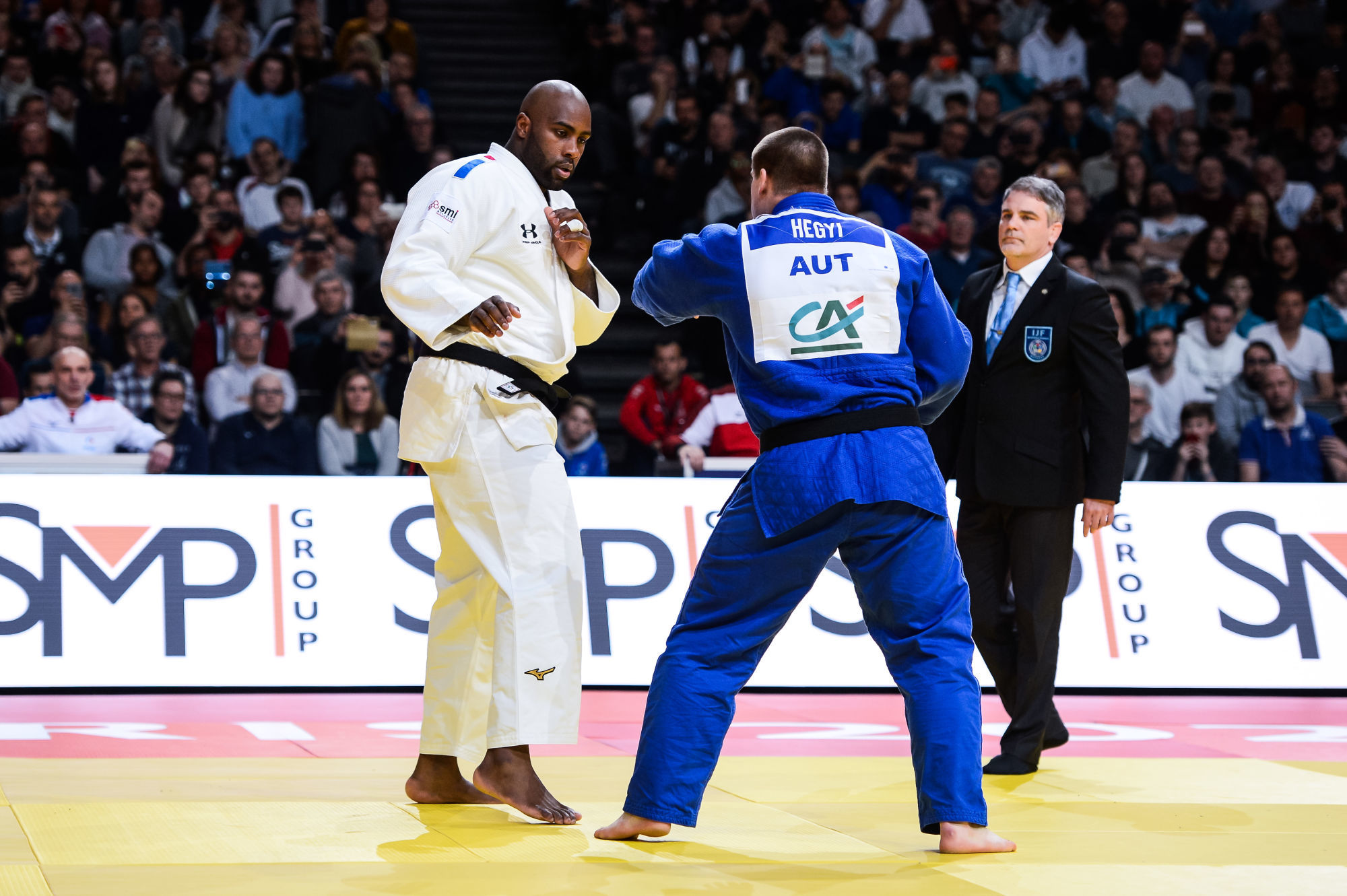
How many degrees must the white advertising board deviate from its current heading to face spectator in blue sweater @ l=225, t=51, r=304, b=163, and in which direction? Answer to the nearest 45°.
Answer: approximately 180°

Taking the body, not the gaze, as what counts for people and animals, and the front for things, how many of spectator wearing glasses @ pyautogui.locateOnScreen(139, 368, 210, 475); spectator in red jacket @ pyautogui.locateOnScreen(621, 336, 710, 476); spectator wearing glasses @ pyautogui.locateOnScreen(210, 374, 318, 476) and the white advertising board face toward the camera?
4

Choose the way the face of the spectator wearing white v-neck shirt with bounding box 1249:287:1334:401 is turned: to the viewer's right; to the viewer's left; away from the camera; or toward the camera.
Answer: toward the camera

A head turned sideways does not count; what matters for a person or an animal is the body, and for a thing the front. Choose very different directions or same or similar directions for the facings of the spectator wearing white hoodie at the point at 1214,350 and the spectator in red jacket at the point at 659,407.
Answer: same or similar directions

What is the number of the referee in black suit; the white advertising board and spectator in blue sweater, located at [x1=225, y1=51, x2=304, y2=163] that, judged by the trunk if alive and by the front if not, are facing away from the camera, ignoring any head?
0

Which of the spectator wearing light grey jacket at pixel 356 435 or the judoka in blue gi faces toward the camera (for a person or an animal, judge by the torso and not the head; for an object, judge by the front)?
the spectator wearing light grey jacket

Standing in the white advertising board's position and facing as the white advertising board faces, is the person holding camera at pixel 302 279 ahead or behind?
behind

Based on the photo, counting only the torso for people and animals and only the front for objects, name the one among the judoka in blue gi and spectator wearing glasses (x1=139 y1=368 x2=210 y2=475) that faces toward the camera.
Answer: the spectator wearing glasses

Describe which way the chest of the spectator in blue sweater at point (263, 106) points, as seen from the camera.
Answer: toward the camera

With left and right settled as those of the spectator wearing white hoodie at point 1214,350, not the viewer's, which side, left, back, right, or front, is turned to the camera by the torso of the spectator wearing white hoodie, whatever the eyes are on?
front

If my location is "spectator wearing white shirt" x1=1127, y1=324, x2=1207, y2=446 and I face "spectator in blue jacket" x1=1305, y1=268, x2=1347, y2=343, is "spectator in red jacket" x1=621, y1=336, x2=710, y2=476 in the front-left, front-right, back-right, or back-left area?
back-left

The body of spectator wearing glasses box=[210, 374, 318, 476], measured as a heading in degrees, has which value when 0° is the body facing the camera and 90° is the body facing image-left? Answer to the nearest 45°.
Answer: approximately 0°

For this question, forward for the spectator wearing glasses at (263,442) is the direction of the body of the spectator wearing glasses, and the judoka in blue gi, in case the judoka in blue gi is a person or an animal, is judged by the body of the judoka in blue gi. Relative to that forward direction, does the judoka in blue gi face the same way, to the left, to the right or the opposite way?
the opposite way

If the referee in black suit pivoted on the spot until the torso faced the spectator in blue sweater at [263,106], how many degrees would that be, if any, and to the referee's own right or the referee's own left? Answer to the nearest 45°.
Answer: approximately 90° to the referee's own right

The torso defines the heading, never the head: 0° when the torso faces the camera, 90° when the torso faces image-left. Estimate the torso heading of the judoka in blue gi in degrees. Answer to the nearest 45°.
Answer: approximately 180°

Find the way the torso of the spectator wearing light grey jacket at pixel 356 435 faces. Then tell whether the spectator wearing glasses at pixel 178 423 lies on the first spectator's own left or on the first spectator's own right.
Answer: on the first spectator's own right

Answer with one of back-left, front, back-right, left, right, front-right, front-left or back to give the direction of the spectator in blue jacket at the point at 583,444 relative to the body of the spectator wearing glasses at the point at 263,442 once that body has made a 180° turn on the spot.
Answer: right

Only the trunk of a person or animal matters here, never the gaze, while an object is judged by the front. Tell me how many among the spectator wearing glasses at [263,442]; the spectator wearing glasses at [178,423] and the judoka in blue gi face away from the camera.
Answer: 1

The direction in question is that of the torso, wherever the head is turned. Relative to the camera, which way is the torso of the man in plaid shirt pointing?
toward the camera
